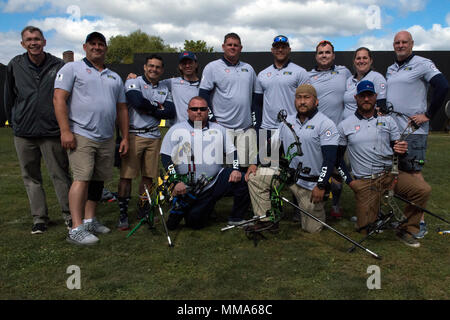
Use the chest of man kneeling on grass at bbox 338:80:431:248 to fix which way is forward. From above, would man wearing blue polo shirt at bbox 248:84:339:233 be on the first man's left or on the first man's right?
on the first man's right

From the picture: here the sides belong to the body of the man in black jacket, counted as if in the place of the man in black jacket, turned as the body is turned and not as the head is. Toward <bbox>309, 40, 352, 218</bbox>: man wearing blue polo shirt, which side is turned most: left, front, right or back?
left

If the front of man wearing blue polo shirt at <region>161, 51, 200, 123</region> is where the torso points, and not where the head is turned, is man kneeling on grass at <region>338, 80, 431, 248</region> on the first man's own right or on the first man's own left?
on the first man's own left

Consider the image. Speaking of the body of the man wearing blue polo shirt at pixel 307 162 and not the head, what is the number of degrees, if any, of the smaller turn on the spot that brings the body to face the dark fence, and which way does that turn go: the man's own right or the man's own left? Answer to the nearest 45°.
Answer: approximately 135° to the man's own right

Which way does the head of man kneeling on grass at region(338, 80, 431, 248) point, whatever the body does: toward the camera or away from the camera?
toward the camera

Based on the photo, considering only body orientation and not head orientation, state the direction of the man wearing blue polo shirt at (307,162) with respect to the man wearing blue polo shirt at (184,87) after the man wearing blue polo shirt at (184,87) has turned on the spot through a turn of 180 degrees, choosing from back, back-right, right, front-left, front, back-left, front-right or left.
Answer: back-right

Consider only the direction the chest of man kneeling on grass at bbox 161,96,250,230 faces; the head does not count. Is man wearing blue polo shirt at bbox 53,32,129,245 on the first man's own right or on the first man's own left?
on the first man's own right

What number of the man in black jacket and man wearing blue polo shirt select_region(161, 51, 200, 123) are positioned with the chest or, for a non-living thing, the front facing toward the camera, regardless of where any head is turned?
2

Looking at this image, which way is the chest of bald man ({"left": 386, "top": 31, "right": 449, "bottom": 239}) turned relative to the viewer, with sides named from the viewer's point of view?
facing the viewer and to the left of the viewer

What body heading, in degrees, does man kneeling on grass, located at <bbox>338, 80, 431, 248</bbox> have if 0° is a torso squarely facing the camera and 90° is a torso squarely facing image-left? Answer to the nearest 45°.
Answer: approximately 0°

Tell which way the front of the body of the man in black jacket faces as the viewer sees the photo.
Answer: toward the camera

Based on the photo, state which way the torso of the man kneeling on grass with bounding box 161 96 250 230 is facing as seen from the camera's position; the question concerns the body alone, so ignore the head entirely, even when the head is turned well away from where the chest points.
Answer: toward the camera

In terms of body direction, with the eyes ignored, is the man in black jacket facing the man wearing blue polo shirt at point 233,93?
no

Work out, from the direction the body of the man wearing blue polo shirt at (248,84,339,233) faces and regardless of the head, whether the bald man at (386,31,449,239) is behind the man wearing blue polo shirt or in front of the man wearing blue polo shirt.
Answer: behind

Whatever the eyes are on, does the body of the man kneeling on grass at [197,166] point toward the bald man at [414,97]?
no

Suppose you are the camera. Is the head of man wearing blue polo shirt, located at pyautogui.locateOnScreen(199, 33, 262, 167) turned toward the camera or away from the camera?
toward the camera

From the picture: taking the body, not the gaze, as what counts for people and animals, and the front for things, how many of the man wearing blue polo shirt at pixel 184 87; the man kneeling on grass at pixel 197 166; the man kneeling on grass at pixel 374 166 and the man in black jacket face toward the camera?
4

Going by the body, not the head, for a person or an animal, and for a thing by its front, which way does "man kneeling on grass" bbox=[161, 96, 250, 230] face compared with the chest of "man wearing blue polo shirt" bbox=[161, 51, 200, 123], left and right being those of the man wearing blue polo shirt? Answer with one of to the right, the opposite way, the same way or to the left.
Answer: the same way

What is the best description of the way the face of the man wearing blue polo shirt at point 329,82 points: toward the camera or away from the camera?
toward the camera
